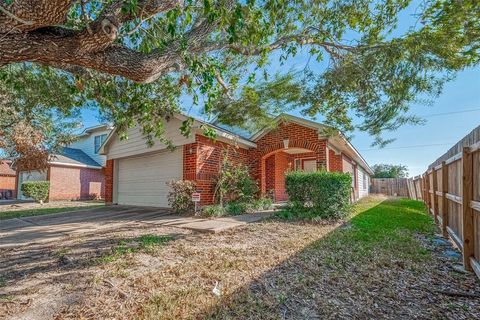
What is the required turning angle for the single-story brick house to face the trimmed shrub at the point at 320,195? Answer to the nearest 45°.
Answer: approximately 90° to its left

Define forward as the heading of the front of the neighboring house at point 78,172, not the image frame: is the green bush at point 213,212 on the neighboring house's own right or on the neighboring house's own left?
on the neighboring house's own left

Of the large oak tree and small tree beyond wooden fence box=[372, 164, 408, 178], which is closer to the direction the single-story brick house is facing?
the large oak tree

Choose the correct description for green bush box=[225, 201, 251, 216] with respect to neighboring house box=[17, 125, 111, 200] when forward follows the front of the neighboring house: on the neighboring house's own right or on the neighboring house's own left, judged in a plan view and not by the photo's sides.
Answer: on the neighboring house's own left

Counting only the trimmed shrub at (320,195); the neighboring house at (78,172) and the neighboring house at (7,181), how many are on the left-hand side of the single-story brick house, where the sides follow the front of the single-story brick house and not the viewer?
1

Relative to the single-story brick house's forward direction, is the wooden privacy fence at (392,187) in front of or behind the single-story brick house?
behind

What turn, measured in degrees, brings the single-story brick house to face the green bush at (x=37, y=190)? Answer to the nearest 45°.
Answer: approximately 90° to its right

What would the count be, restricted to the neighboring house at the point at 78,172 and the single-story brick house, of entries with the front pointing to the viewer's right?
0

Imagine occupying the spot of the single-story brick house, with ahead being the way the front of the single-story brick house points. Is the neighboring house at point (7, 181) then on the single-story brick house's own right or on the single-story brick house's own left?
on the single-story brick house's own right

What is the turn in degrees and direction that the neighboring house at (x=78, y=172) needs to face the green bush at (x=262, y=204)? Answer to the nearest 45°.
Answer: approximately 90° to its left

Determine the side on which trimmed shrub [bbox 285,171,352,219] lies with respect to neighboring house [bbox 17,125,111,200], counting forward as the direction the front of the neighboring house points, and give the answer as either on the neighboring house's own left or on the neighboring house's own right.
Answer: on the neighboring house's own left

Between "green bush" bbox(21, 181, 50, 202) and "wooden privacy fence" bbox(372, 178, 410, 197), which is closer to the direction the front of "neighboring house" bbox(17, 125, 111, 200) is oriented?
the green bush
